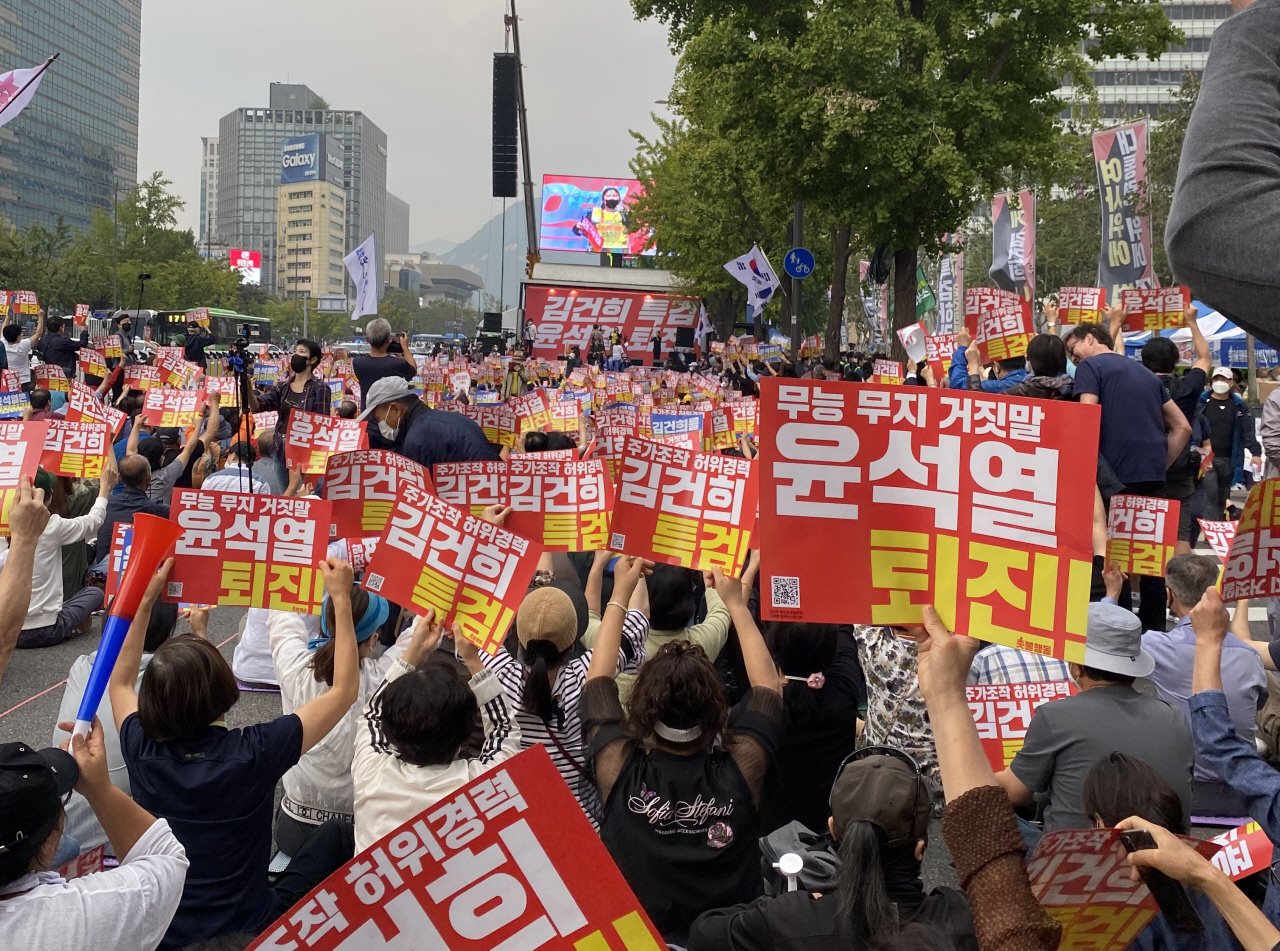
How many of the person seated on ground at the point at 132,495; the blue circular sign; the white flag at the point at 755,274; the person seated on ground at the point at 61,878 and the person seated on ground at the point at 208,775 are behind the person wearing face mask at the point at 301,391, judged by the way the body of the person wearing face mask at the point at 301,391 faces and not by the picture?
2

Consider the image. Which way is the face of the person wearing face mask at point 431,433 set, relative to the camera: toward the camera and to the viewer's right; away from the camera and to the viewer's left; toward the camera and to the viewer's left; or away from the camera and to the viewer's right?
toward the camera and to the viewer's left

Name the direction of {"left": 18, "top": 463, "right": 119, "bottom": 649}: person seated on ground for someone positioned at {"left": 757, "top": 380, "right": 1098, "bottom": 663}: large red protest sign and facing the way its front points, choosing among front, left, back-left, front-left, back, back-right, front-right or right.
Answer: back-right

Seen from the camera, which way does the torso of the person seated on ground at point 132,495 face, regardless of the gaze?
away from the camera

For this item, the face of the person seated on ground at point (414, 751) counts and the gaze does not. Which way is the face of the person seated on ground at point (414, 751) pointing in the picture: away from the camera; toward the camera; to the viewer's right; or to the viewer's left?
away from the camera

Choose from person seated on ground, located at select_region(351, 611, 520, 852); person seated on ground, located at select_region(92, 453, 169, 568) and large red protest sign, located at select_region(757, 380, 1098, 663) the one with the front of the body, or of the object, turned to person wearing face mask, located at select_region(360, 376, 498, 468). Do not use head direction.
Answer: person seated on ground, located at select_region(351, 611, 520, 852)

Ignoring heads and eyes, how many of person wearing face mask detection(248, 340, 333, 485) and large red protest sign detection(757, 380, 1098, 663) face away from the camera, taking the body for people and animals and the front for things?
0

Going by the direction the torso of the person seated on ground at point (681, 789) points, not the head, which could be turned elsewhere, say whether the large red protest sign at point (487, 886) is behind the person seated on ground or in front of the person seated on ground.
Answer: behind

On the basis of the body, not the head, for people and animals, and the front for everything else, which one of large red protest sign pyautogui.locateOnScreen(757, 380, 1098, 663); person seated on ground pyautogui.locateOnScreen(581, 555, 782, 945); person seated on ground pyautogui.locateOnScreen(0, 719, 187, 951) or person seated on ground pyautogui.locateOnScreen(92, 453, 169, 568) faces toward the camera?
the large red protest sign

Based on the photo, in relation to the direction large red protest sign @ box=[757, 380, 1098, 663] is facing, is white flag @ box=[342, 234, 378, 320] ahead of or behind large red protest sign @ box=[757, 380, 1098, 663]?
behind

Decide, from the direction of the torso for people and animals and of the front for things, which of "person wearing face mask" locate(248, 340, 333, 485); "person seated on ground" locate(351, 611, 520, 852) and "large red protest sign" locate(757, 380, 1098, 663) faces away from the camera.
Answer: the person seated on ground

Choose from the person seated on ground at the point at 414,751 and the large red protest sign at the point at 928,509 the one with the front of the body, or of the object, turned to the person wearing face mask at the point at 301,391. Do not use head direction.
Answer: the person seated on ground

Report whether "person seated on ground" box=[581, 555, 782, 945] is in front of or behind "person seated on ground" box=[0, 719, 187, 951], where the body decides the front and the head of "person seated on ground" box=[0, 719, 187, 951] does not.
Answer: in front

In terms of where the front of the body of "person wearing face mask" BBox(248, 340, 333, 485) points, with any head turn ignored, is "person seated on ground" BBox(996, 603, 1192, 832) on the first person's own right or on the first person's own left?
on the first person's own left

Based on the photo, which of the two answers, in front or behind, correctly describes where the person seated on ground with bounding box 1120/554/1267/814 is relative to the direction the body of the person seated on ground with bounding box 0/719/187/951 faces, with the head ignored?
in front

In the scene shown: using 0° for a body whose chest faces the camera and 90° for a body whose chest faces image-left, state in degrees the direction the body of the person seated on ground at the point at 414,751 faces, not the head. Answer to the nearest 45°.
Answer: approximately 180°

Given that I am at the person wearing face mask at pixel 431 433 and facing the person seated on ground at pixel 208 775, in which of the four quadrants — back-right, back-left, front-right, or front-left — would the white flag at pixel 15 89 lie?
back-right

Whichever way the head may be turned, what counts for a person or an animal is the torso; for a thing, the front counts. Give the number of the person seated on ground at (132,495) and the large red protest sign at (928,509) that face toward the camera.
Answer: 1

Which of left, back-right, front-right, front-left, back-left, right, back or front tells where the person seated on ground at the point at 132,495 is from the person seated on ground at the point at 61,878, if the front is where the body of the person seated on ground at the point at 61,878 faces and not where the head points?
front-left

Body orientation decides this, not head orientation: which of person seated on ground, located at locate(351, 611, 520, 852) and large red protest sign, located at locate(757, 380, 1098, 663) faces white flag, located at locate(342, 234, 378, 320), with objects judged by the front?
the person seated on ground

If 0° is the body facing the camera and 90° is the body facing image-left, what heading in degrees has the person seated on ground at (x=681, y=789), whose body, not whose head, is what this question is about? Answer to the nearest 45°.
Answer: approximately 180°
